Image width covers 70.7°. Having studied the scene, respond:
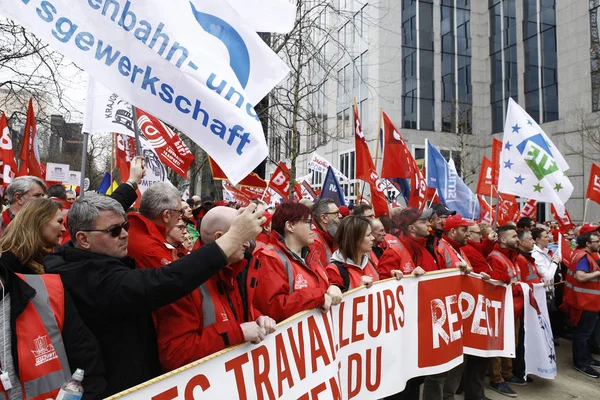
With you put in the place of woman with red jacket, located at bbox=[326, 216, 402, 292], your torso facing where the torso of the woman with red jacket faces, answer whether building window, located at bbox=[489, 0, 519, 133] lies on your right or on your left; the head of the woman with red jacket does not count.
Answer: on your left

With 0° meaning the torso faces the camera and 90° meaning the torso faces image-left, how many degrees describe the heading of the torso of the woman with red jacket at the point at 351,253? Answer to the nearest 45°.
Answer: approximately 315°

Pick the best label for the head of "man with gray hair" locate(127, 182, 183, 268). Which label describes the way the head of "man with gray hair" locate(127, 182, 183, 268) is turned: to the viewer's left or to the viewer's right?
to the viewer's right

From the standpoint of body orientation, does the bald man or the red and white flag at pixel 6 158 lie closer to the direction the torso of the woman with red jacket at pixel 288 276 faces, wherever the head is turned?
the bald man

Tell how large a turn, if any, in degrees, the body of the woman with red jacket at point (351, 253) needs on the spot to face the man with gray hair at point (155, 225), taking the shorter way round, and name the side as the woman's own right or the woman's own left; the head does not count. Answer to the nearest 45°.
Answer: approximately 90° to the woman's own right

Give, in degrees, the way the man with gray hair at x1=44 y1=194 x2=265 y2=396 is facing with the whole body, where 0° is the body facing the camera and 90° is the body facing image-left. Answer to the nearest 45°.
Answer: approximately 270°

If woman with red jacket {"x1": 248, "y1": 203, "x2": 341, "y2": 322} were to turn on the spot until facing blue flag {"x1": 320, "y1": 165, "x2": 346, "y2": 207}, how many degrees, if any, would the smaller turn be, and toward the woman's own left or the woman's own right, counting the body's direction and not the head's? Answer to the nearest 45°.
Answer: approximately 135° to the woman's own left
